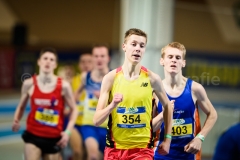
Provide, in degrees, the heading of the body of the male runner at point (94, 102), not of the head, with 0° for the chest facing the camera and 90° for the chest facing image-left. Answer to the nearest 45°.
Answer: approximately 0°

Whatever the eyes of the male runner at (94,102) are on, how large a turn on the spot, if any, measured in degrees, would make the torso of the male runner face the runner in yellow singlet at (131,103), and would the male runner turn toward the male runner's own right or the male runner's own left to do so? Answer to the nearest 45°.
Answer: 0° — they already face them

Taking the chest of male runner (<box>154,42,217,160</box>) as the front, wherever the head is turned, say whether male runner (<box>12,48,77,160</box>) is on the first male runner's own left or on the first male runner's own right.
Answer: on the first male runner's own right

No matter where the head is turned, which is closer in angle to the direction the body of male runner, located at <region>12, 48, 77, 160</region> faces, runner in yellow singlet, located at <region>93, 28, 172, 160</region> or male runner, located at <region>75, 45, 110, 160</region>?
the runner in yellow singlet

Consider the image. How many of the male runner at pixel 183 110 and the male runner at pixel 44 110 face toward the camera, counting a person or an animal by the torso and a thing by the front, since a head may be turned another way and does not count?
2

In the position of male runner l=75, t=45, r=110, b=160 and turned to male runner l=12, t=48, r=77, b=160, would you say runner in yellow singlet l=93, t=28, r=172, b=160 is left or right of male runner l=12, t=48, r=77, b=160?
left

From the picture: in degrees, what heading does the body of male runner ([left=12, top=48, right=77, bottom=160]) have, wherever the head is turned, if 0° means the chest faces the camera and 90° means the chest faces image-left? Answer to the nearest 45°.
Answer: approximately 0°

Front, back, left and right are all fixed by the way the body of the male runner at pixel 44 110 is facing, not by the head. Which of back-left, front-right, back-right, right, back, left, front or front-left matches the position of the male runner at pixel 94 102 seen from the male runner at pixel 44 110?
back-left

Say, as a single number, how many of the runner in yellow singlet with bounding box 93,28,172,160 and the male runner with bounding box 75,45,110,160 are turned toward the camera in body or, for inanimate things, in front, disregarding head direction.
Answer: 2
